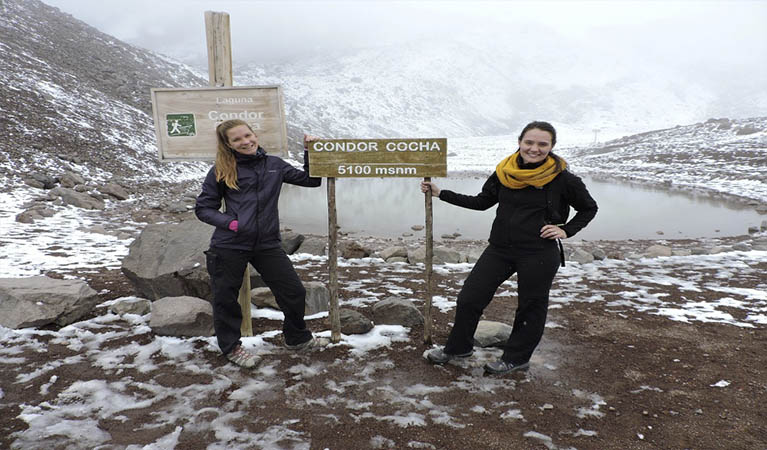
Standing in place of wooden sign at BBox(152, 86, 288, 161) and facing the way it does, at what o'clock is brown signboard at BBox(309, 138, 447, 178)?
The brown signboard is roughly at 10 o'clock from the wooden sign.

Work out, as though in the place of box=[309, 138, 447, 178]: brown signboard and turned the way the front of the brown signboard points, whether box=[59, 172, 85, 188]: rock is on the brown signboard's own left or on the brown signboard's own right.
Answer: on the brown signboard's own right

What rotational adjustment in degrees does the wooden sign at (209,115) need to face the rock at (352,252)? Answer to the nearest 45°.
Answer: approximately 135° to its left

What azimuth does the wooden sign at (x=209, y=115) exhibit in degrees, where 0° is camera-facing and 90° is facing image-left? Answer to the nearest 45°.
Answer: approximately 0°

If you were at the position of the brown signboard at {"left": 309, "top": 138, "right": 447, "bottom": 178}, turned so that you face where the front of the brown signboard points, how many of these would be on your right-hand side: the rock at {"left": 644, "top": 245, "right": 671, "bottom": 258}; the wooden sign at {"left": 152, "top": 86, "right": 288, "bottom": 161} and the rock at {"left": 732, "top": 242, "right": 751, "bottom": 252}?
1

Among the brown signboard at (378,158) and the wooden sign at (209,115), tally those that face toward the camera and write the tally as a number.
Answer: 2

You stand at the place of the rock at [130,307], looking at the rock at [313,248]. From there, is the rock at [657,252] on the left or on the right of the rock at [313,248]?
right

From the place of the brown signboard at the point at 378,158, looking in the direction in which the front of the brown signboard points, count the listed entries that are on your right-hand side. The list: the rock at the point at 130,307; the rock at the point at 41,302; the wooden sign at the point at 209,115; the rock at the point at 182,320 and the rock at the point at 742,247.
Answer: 4

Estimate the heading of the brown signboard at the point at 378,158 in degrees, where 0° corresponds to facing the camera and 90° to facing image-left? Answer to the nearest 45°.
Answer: approximately 0°

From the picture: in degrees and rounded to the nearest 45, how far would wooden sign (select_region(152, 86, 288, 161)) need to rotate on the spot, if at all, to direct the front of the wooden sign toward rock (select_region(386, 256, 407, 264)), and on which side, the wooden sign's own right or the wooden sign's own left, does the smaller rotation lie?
approximately 135° to the wooden sign's own left

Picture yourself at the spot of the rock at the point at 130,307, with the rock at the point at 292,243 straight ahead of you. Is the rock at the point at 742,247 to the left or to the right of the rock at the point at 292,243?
right

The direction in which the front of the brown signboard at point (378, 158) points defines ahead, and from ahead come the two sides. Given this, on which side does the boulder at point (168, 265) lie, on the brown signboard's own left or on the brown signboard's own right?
on the brown signboard's own right
